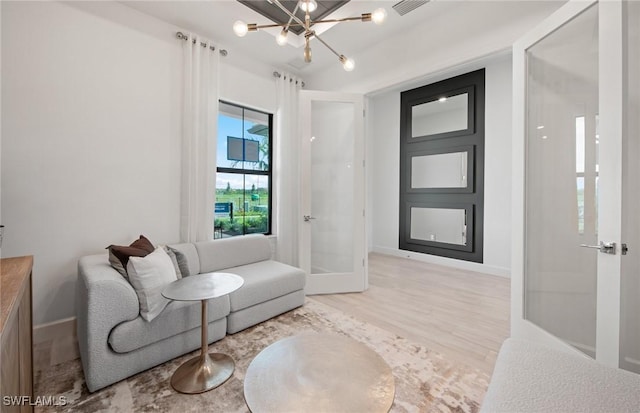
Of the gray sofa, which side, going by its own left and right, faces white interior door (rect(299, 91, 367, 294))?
left

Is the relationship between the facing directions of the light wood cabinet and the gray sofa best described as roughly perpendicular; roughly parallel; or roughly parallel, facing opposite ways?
roughly perpendicular

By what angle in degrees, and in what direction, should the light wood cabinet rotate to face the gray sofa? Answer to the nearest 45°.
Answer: approximately 45° to its left

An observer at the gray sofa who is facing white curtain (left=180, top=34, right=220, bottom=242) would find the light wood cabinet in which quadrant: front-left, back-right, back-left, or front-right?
back-left

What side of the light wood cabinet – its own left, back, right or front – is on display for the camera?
right

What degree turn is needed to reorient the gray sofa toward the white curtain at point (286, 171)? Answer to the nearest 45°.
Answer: approximately 90° to its left

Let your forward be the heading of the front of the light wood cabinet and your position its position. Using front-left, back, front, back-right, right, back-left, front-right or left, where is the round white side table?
front

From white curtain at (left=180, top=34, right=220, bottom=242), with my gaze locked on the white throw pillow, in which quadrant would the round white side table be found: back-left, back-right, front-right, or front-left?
front-left

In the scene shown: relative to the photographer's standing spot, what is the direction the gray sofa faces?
facing the viewer and to the right of the viewer

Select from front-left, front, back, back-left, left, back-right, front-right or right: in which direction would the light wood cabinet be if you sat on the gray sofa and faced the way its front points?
right

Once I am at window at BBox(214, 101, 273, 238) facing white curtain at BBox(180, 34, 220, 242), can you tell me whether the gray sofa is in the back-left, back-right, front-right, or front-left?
front-left

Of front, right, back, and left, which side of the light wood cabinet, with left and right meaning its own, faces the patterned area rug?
front

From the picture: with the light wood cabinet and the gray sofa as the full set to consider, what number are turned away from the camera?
0
